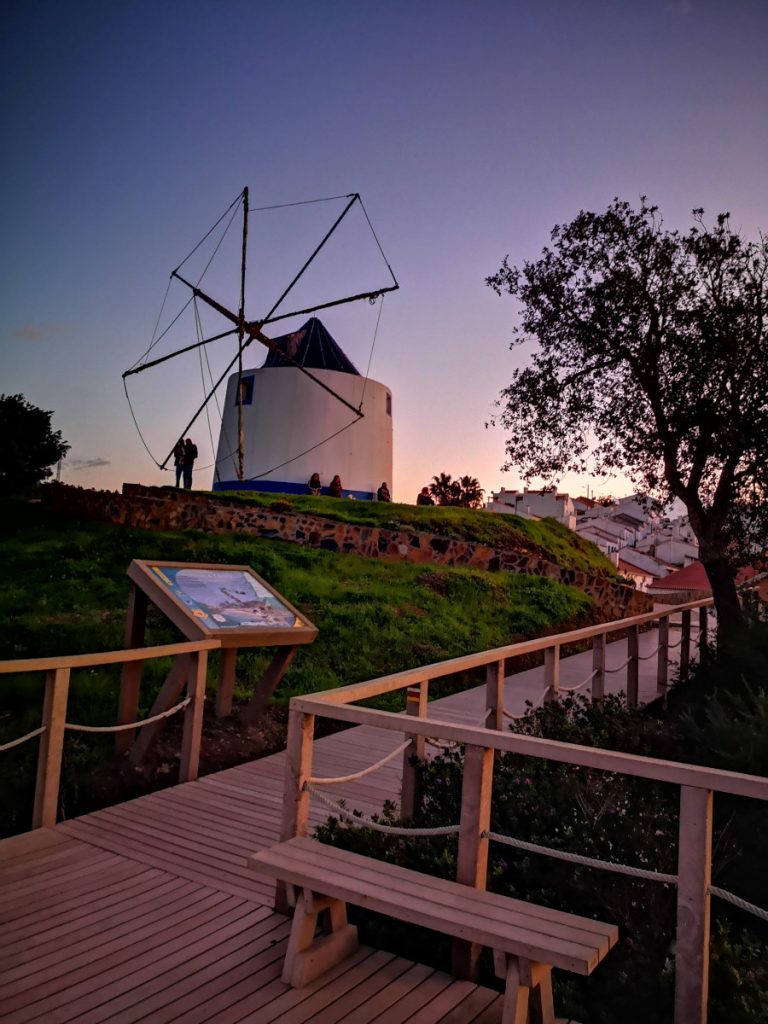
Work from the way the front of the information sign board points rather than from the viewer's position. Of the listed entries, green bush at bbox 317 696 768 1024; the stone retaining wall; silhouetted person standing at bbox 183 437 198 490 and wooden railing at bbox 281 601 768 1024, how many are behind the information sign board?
2

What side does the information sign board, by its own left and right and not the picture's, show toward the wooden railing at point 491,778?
front

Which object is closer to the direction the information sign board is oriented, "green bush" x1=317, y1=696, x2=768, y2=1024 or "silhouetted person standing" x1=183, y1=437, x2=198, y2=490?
the green bush

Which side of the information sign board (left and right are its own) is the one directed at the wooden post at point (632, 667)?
left

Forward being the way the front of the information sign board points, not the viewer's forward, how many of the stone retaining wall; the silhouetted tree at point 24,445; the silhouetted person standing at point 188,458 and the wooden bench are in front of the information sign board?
1

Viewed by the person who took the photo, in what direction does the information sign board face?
facing the viewer

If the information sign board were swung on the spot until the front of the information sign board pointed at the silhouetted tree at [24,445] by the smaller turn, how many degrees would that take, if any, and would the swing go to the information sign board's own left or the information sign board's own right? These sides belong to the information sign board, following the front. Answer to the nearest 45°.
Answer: approximately 180°

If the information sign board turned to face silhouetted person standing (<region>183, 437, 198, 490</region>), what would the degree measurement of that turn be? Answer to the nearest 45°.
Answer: approximately 180°

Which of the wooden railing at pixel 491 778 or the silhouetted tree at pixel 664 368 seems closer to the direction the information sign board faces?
the wooden railing

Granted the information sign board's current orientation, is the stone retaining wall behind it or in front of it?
behind

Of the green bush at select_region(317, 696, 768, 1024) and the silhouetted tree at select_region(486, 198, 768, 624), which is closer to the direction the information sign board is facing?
the green bush

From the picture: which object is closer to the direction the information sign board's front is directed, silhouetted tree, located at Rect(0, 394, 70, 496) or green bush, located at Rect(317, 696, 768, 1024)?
the green bush

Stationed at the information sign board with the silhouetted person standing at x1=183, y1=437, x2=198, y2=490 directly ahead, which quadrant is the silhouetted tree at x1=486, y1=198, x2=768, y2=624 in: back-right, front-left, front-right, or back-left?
front-right

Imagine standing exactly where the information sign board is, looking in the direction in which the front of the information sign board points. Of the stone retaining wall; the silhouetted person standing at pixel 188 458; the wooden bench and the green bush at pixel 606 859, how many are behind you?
2

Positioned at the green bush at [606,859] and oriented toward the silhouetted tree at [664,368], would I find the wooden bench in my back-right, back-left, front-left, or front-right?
back-left

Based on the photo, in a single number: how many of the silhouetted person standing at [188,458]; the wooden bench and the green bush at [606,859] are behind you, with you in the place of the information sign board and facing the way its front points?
1

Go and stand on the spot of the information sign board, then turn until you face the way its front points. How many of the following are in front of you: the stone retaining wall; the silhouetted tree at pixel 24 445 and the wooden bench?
1

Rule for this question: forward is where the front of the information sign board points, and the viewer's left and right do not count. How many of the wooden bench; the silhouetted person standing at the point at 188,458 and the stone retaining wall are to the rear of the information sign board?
2

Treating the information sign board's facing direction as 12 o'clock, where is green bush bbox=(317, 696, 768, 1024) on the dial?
The green bush is roughly at 11 o'clock from the information sign board.
